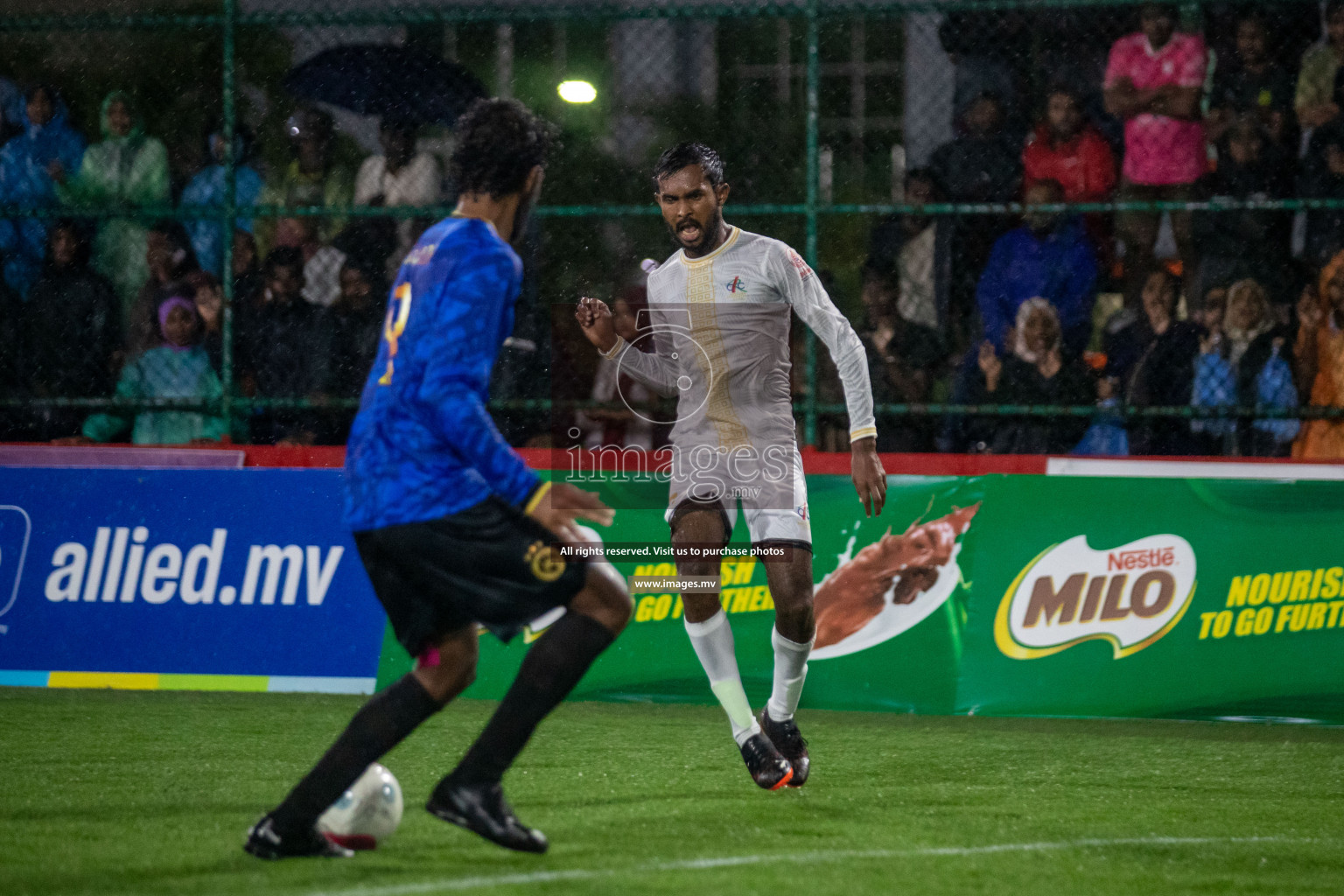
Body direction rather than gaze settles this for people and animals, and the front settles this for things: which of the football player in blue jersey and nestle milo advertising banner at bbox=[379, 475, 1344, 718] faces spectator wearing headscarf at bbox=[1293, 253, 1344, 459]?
the football player in blue jersey

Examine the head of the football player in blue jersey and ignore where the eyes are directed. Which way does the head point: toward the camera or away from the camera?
away from the camera

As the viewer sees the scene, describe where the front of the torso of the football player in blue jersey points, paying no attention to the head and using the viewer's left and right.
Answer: facing away from the viewer and to the right of the viewer

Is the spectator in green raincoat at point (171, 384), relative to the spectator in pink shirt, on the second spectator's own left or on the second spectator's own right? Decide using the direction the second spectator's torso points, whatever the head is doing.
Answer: on the second spectator's own right

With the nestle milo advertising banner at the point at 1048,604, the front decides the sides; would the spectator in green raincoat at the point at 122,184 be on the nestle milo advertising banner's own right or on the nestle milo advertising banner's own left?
on the nestle milo advertising banner's own right

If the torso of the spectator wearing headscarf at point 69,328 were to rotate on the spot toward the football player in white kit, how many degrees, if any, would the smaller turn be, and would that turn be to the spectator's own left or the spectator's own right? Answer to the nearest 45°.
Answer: approximately 45° to the spectator's own left
